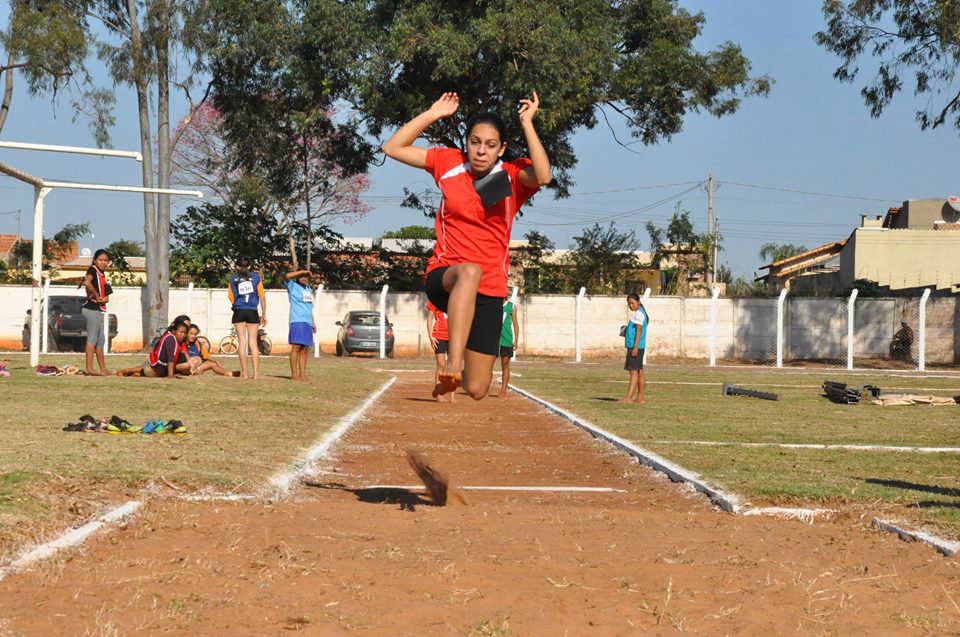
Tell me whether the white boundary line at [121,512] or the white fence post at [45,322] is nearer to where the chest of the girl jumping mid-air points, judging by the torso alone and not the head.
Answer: the white boundary line

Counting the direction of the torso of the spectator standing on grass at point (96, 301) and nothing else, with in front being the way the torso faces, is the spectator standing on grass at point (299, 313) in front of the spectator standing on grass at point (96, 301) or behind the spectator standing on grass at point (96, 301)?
in front

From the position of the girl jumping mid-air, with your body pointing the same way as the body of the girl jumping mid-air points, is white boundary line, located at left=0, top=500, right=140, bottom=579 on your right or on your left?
on your right

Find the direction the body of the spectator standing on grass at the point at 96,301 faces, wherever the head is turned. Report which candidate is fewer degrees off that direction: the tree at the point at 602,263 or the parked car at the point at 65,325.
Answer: the tree

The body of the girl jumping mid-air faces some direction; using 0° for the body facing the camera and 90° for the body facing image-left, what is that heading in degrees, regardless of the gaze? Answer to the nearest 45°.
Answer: approximately 0°

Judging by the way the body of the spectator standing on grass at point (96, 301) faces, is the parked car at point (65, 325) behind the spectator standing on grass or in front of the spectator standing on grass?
behind
